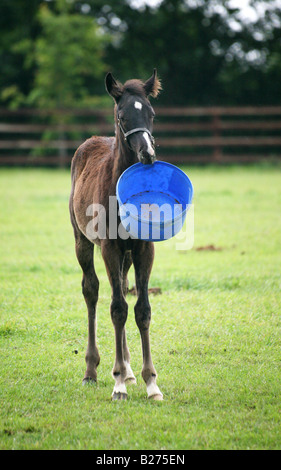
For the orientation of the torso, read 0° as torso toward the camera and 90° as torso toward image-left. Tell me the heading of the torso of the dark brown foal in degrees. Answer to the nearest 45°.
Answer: approximately 315°

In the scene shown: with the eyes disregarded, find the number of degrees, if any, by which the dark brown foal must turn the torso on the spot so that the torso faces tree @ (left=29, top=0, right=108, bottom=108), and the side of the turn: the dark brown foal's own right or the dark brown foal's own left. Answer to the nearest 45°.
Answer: approximately 135° to the dark brown foal's own left

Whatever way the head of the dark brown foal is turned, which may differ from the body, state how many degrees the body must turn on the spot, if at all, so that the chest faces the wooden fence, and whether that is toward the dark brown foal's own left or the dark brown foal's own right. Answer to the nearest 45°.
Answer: approximately 135° to the dark brown foal's own left
